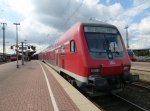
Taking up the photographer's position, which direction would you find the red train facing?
facing the viewer and to the right of the viewer
